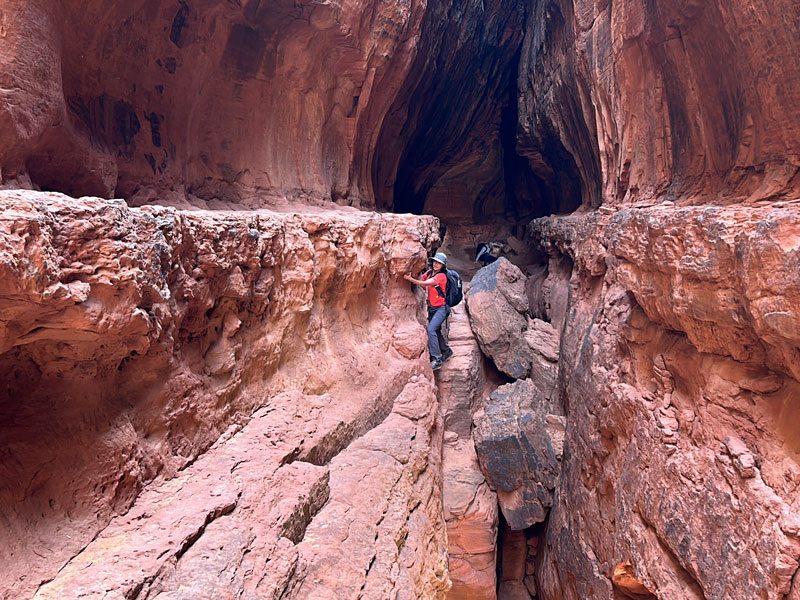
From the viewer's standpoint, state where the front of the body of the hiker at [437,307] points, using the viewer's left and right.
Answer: facing the viewer and to the left of the viewer

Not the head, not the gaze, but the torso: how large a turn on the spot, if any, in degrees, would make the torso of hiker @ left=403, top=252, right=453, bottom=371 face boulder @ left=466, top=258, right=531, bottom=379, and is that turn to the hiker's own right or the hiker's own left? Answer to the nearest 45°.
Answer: approximately 180°

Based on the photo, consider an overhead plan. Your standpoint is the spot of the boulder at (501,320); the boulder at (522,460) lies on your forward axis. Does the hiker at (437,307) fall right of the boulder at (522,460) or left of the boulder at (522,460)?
right
